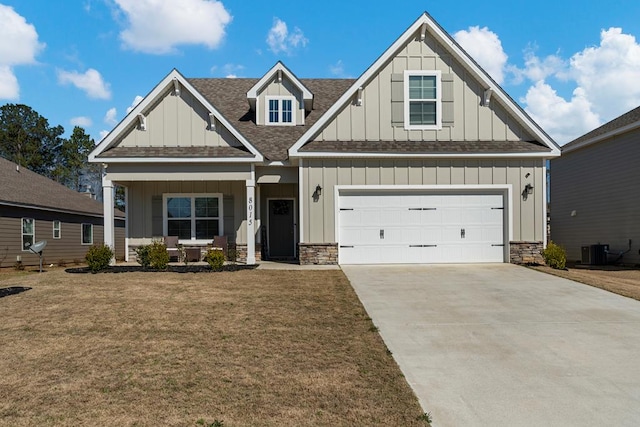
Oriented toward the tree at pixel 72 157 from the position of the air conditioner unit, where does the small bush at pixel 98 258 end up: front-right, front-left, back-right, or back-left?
front-left

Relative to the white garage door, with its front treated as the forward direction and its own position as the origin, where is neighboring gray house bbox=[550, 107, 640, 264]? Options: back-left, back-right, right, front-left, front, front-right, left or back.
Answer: back-left

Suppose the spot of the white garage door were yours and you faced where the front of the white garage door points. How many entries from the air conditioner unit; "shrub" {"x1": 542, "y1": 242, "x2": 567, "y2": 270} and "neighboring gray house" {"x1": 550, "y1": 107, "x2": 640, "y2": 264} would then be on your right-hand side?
0

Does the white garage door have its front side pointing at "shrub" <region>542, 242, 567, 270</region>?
no

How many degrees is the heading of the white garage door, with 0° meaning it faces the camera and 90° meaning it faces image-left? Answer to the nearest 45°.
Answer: approximately 0°

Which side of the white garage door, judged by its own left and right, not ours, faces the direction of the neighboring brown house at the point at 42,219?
right

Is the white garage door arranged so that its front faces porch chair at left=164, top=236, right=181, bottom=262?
no

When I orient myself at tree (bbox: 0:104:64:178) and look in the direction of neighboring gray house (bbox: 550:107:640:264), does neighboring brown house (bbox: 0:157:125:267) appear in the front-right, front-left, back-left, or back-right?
front-right

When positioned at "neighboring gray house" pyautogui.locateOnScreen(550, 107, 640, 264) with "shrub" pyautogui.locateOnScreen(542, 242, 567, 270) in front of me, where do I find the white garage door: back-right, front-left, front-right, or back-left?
front-right

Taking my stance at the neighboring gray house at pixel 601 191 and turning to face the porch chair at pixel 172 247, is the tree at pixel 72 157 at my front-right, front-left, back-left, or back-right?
front-right

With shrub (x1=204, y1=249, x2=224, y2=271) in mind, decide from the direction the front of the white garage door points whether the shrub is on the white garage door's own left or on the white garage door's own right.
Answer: on the white garage door's own right

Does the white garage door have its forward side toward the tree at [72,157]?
no

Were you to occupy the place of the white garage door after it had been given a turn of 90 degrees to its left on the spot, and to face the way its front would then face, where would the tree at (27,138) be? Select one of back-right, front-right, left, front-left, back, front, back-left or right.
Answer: back-left

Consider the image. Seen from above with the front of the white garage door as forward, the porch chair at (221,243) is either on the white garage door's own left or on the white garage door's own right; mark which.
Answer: on the white garage door's own right

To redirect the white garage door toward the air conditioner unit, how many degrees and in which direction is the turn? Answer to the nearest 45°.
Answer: approximately 135° to its left

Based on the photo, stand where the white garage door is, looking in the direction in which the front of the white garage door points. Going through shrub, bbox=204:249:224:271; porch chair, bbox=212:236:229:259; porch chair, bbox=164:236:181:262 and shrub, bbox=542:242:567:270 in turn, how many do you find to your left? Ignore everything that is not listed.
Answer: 1

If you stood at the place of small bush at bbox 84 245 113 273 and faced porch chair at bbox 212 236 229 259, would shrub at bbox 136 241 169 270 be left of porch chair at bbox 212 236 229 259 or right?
right

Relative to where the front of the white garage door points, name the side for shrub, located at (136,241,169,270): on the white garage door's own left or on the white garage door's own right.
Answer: on the white garage door's own right
